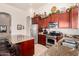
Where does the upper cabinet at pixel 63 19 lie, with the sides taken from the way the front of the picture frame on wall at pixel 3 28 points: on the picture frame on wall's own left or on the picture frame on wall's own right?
on the picture frame on wall's own left

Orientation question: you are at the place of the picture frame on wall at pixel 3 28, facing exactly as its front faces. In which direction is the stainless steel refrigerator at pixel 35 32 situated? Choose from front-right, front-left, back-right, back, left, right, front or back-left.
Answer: left

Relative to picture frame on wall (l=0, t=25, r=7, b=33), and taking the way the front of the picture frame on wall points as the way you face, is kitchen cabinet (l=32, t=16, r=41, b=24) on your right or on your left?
on your left
